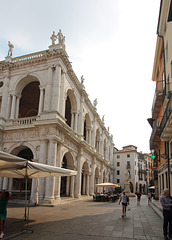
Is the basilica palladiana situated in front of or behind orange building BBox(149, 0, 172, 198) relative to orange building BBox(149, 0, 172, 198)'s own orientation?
in front

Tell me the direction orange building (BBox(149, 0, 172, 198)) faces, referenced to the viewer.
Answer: facing to the left of the viewer
